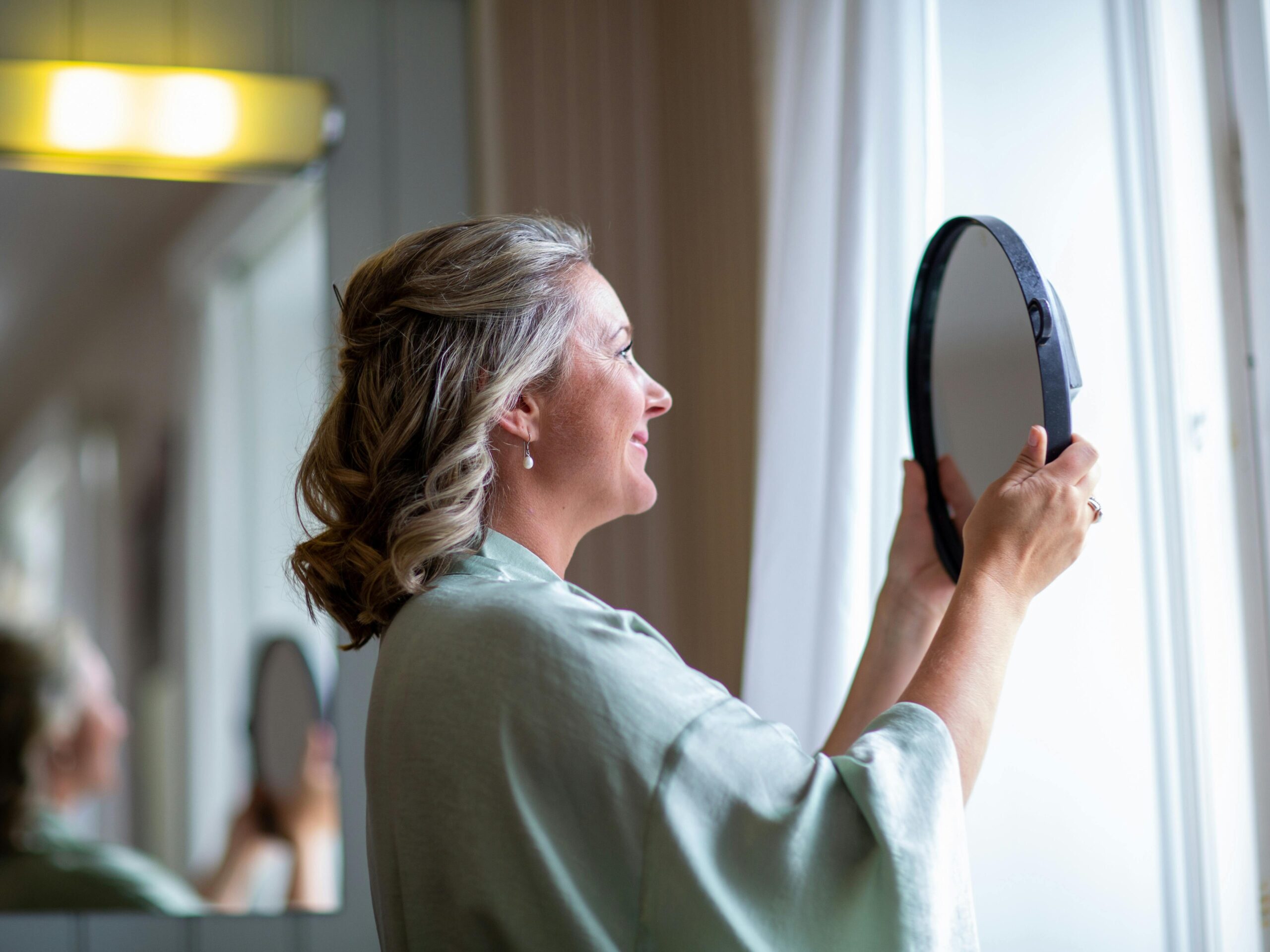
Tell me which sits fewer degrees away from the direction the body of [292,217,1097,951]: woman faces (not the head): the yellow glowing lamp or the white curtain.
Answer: the white curtain

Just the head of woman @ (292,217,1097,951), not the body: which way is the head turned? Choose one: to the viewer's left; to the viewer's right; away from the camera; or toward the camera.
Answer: to the viewer's right

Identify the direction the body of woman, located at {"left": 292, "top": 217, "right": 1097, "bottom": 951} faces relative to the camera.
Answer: to the viewer's right

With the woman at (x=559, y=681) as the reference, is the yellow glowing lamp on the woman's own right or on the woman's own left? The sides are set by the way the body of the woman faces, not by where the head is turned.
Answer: on the woman's own left
